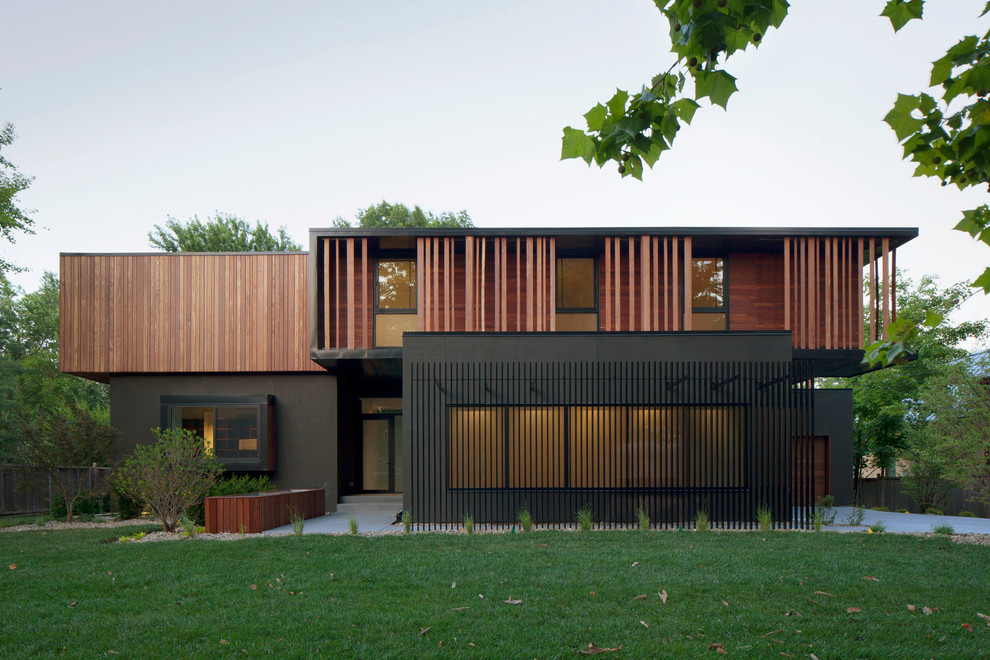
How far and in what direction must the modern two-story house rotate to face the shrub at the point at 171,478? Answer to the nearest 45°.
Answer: approximately 45° to its right

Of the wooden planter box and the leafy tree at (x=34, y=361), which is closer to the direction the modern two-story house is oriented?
the wooden planter box

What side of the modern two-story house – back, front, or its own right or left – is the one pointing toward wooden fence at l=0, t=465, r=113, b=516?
right

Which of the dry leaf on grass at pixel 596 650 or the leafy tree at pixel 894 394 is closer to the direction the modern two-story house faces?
the dry leaf on grass

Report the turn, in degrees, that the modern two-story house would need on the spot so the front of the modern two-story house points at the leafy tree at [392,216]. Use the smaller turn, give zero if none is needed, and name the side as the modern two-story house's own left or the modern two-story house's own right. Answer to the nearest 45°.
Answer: approximately 180°

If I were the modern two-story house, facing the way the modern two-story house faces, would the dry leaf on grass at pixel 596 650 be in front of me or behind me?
in front

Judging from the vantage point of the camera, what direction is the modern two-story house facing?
facing the viewer

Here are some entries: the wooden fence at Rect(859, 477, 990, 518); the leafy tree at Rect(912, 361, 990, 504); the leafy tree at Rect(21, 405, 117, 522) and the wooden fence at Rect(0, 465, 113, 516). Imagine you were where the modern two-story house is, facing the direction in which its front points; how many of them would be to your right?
2

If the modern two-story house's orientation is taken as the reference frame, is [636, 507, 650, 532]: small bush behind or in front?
in front
